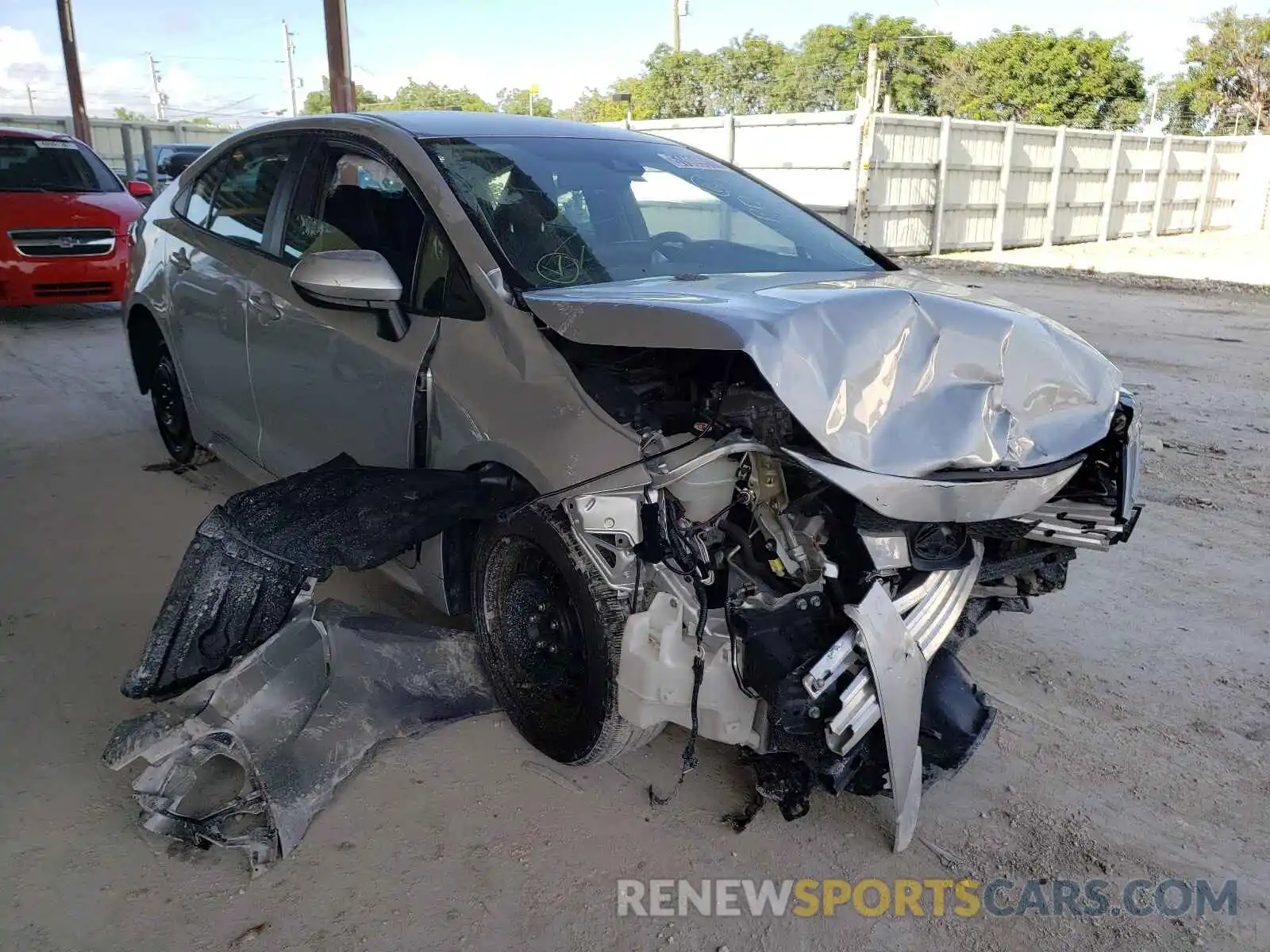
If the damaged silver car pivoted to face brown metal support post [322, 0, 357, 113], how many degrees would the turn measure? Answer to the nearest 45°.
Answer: approximately 135° to its left

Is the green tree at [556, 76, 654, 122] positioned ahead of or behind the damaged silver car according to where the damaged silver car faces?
behind

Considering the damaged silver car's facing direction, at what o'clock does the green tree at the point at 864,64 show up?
The green tree is roughly at 8 o'clock from the damaged silver car.

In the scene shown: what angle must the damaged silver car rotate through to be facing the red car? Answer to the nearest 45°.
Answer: approximately 180°

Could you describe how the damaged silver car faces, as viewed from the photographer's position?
facing the viewer and to the right of the viewer

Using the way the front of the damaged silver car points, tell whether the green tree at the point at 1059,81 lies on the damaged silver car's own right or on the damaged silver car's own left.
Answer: on the damaged silver car's own left

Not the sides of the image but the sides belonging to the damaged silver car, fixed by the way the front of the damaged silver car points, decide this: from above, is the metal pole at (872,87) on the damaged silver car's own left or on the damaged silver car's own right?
on the damaged silver car's own left

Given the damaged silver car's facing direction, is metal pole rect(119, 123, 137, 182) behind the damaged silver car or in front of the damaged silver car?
behind

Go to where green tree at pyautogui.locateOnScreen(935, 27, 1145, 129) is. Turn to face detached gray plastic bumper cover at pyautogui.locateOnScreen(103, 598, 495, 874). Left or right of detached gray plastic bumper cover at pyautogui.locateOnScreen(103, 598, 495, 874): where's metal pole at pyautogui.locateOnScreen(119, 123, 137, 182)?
right

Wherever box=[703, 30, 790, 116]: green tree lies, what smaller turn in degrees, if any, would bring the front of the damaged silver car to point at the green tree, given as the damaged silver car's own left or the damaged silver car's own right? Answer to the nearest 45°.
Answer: approximately 135° to the damaged silver car's own left
